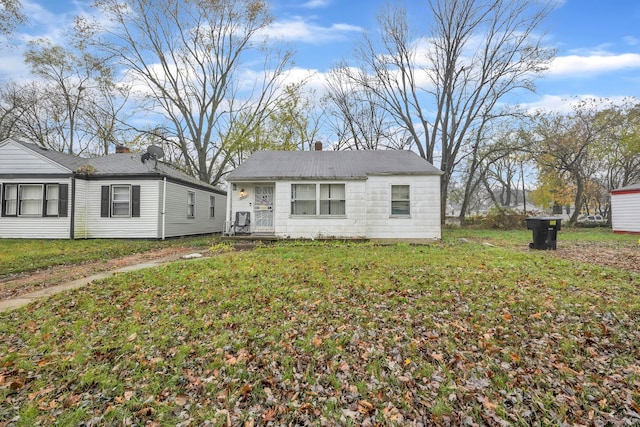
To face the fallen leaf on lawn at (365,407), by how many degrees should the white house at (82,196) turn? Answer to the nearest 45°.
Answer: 0° — it already faces it

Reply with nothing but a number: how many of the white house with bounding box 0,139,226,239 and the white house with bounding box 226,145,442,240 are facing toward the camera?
2

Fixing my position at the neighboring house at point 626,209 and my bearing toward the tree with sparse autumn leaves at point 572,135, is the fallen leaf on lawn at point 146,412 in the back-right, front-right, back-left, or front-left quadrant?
back-left

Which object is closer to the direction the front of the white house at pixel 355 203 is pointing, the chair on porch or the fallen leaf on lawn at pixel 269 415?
the fallen leaf on lawn

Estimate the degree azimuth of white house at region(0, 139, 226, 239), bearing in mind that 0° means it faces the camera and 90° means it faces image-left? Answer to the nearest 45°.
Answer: approximately 0°

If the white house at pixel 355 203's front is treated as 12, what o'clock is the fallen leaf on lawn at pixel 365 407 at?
The fallen leaf on lawn is roughly at 12 o'clock from the white house.

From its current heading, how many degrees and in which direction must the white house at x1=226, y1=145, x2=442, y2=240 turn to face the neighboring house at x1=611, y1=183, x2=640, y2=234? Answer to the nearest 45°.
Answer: approximately 90° to its left

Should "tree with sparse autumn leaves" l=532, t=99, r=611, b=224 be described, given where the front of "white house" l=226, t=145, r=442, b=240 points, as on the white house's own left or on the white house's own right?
on the white house's own left

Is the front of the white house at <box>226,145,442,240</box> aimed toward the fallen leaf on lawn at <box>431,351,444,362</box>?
yes

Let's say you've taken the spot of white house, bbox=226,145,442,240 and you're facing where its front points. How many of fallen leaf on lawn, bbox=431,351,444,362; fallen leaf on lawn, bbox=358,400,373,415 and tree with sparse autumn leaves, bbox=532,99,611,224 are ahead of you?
2
